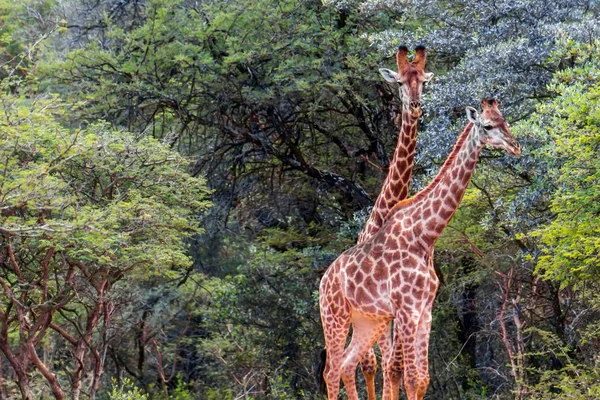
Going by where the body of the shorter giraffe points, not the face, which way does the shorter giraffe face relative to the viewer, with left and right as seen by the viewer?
facing the viewer and to the right of the viewer

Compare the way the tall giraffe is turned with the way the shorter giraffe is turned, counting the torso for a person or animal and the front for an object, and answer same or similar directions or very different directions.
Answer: same or similar directions

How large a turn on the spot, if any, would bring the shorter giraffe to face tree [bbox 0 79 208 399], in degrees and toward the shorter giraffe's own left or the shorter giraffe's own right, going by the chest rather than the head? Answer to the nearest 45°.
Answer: approximately 180°

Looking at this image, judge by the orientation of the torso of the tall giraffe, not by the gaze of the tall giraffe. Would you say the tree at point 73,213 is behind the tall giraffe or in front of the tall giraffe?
behind
